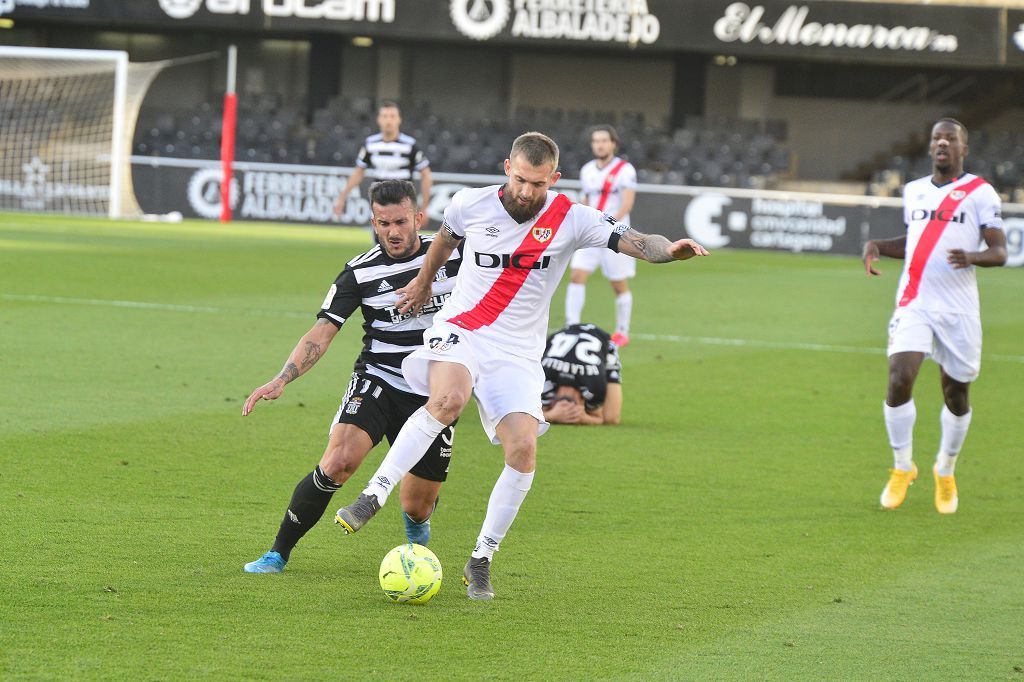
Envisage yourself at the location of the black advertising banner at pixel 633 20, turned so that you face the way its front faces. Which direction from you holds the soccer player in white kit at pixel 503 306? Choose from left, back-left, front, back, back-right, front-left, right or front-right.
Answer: front

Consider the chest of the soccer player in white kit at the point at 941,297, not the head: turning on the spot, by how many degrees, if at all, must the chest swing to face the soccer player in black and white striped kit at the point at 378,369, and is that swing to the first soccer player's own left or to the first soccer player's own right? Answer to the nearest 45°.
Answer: approximately 45° to the first soccer player's own right

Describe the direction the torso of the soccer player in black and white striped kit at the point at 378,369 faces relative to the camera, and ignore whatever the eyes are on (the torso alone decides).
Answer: toward the camera

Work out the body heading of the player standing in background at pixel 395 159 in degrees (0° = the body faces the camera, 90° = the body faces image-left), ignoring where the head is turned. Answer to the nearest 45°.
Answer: approximately 0°

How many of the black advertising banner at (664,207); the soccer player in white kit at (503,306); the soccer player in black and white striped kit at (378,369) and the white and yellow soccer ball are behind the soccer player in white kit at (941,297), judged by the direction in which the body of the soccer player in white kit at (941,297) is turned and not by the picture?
1

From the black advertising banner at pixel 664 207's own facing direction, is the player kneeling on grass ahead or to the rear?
ahead

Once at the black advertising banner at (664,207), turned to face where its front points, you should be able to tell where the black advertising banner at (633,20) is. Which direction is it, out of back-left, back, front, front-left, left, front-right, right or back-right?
back

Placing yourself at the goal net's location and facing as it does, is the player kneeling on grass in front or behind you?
in front

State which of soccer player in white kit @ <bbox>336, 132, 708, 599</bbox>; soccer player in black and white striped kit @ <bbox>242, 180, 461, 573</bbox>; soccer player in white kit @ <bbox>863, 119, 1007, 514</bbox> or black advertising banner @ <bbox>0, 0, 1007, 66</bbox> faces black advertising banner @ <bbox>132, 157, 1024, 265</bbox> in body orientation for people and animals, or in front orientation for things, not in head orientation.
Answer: black advertising banner @ <bbox>0, 0, 1007, 66</bbox>

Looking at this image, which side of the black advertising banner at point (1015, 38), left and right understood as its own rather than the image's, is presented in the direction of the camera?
front

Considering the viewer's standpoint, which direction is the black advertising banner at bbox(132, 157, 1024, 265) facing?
facing the viewer
